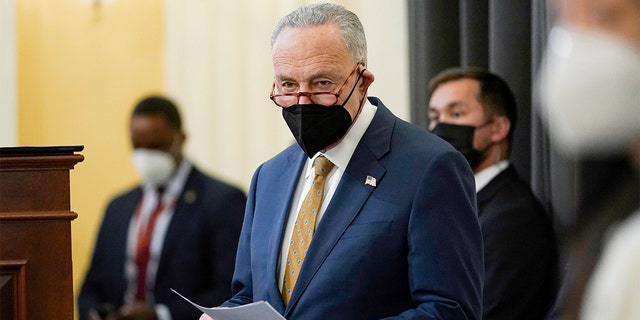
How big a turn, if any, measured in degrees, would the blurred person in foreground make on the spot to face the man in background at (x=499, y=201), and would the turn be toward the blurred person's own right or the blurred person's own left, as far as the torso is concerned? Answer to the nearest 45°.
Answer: approximately 135° to the blurred person's own right

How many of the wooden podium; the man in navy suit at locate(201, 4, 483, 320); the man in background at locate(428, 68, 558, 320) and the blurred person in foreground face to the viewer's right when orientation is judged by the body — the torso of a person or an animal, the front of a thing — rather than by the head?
0

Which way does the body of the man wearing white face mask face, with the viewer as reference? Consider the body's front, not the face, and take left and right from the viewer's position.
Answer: facing the viewer and to the left of the viewer

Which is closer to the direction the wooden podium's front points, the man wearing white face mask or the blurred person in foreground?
the blurred person in foreground

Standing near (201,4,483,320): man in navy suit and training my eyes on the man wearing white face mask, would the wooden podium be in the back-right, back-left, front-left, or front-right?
front-left

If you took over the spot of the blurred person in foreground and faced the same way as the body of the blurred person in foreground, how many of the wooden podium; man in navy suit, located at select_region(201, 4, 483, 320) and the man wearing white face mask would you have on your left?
0

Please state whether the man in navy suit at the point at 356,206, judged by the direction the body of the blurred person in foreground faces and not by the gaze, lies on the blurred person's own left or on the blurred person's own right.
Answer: on the blurred person's own right

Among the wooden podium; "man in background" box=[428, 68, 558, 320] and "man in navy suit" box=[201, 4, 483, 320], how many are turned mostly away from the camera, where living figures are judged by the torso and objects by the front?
0

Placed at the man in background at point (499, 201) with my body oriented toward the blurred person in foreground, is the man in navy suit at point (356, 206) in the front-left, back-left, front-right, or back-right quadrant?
front-right
